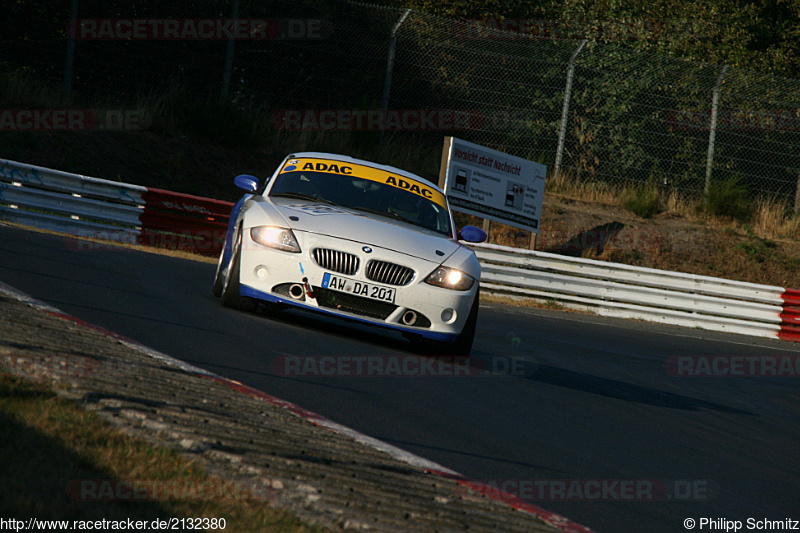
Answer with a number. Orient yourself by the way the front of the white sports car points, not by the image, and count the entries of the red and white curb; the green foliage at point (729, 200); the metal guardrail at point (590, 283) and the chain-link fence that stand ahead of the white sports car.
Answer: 1

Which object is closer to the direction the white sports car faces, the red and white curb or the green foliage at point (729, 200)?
the red and white curb

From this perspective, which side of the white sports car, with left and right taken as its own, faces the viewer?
front

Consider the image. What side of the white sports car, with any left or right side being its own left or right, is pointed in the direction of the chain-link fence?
back

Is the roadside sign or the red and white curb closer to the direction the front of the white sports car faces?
the red and white curb

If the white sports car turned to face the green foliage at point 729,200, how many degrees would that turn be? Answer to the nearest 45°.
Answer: approximately 135° to its left

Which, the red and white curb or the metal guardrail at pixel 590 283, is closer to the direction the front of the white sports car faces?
the red and white curb

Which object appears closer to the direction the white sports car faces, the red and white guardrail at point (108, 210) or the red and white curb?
the red and white curb

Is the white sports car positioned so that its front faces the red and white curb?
yes

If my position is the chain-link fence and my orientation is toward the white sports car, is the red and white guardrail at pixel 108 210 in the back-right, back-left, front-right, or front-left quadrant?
front-right

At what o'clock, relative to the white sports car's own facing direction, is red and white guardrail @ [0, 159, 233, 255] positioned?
The red and white guardrail is roughly at 5 o'clock from the white sports car.

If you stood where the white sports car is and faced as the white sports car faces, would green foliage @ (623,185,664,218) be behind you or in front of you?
behind

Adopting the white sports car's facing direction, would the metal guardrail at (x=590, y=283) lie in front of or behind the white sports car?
behind
